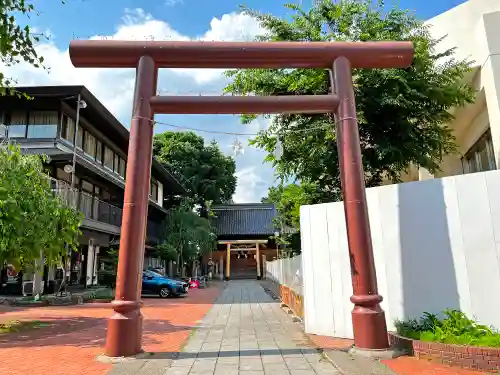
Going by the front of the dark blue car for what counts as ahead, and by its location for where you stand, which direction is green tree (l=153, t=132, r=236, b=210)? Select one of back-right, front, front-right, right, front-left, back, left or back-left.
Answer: back-left

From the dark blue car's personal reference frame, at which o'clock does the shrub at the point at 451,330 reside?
The shrub is roughly at 1 o'clock from the dark blue car.

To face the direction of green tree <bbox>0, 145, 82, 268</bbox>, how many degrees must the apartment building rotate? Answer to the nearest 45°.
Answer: approximately 45° to its right

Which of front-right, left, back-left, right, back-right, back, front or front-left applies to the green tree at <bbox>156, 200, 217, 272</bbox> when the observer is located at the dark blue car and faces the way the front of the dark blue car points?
back-left

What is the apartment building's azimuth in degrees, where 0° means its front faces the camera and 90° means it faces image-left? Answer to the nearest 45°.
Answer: approximately 315°

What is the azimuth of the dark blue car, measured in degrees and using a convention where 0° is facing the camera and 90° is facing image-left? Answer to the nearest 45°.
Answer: approximately 315°
